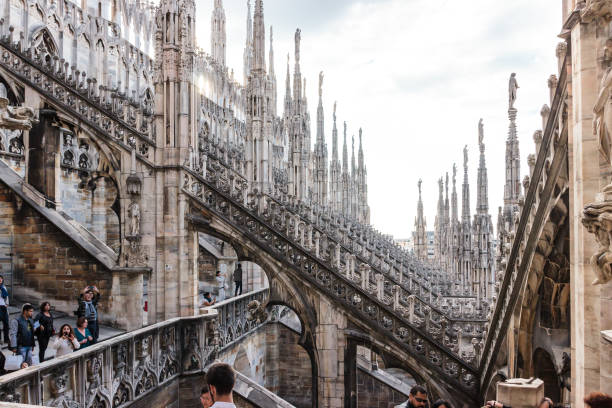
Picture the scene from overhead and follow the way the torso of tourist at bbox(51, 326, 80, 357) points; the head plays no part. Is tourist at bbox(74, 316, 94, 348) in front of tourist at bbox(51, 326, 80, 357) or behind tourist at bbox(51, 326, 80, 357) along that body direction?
behind

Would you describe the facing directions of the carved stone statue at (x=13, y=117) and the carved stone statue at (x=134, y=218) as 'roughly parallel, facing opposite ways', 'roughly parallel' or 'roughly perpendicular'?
roughly perpendicular

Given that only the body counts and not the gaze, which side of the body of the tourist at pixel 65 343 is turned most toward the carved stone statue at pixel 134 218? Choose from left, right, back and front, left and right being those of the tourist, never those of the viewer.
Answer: back

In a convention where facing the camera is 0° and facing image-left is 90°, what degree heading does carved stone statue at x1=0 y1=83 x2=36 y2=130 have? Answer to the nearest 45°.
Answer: approximately 270°
